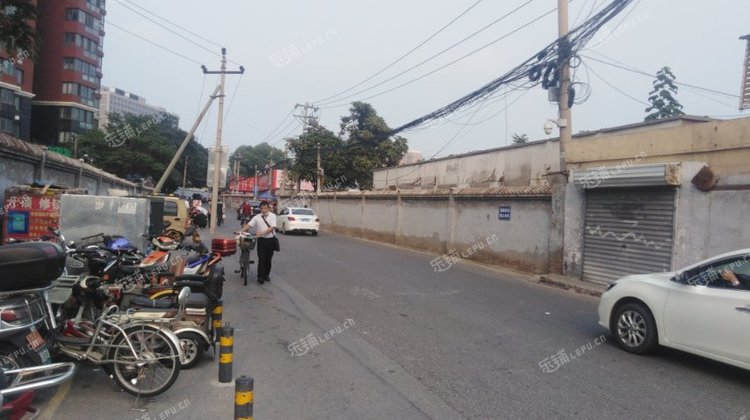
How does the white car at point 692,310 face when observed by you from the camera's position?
facing away from the viewer and to the left of the viewer

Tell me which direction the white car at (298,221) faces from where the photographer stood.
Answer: facing away from the viewer and to the left of the viewer

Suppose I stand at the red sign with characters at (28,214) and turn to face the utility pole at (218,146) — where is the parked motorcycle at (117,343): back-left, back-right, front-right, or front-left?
back-right

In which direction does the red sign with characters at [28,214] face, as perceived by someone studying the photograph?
facing the viewer

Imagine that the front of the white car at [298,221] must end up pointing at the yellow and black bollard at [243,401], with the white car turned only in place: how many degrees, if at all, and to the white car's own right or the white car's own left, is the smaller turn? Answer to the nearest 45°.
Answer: approximately 135° to the white car's own left

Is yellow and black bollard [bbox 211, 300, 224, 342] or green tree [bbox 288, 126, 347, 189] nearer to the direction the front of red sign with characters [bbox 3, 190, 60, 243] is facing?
the yellow and black bollard
